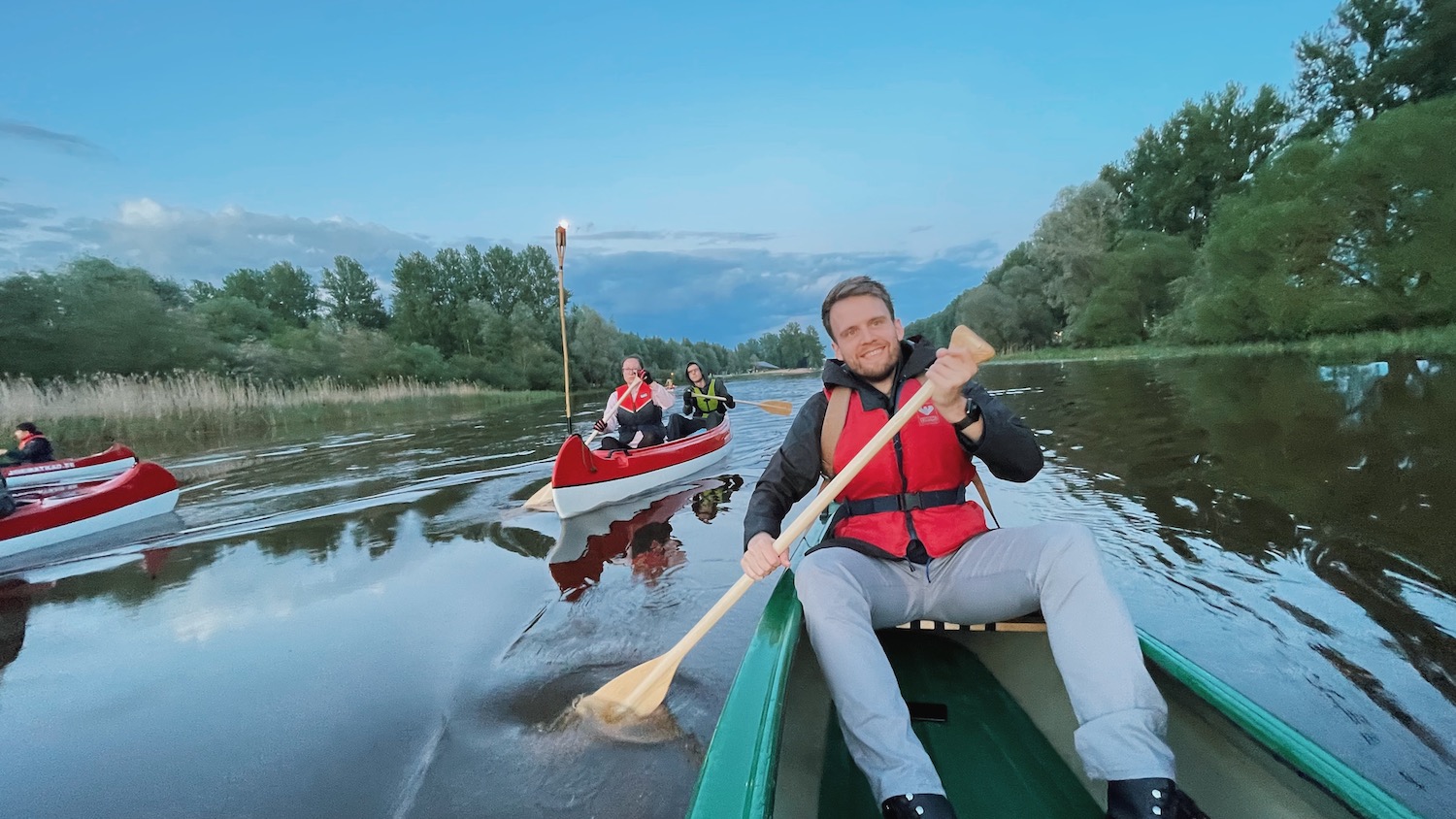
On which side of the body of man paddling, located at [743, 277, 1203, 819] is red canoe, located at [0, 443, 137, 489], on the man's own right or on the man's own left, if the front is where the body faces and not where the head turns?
on the man's own right

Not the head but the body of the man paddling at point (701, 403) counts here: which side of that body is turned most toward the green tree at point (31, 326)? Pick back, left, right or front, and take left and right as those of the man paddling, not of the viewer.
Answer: right

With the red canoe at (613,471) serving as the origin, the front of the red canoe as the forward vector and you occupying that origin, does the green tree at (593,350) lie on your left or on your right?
on your right

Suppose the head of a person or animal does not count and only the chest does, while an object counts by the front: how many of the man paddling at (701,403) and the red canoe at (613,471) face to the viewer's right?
0

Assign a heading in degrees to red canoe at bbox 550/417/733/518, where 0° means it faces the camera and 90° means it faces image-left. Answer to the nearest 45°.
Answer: approximately 45°

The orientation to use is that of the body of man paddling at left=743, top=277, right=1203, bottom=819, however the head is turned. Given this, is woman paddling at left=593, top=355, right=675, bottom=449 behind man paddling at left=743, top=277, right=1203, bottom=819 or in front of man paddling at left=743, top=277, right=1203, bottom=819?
behind

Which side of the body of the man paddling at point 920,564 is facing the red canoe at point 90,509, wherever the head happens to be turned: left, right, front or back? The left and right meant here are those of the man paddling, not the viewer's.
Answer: right

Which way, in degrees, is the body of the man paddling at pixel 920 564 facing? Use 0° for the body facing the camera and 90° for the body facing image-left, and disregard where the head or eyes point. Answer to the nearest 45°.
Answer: approximately 0°
